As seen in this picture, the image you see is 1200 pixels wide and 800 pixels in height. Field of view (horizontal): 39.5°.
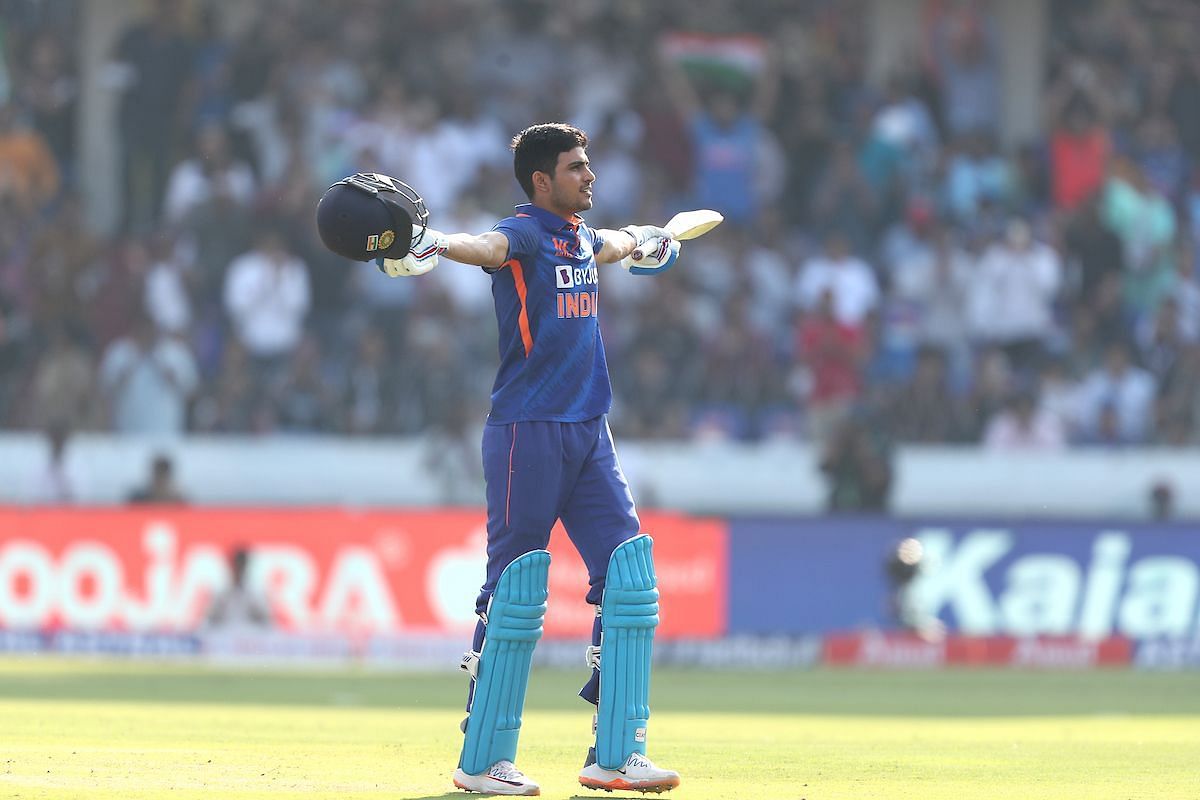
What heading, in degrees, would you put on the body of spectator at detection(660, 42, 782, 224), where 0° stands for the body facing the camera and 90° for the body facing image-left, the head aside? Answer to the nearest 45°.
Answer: approximately 0°

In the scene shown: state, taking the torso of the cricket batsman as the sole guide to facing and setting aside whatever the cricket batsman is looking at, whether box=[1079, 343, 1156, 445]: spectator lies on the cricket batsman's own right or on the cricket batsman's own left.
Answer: on the cricket batsman's own left

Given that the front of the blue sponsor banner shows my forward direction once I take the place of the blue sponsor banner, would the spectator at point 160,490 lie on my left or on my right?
on my right

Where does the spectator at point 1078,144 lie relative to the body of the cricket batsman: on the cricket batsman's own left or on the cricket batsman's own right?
on the cricket batsman's own left

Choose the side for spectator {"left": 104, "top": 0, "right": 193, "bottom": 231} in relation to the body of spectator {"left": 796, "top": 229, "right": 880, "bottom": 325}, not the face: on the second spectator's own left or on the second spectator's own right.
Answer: on the second spectator's own right
